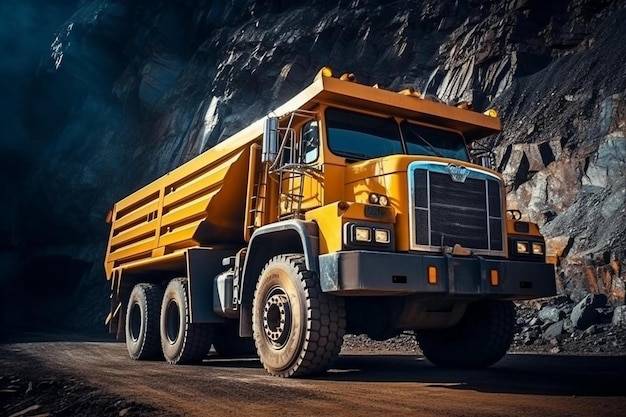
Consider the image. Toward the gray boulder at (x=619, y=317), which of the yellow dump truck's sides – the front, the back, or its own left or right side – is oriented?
left

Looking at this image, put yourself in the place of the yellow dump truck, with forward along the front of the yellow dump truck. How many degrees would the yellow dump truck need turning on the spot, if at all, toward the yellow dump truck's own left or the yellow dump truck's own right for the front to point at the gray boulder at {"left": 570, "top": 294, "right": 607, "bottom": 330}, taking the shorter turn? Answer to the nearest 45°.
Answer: approximately 90° to the yellow dump truck's own left

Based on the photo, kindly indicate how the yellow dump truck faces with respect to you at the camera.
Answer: facing the viewer and to the right of the viewer

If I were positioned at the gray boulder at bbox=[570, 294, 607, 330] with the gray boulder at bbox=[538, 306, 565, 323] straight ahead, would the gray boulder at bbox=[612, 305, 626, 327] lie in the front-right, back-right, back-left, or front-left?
back-right

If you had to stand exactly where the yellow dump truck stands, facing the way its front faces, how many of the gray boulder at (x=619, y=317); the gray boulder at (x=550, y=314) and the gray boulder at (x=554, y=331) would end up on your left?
3

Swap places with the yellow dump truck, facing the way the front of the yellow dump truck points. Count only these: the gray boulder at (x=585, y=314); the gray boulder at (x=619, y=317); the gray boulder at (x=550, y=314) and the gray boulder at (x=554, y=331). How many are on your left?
4

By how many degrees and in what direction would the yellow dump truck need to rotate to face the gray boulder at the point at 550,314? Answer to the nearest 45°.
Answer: approximately 90° to its left

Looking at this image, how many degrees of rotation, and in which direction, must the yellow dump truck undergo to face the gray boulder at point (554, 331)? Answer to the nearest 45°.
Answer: approximately 90° to its left
